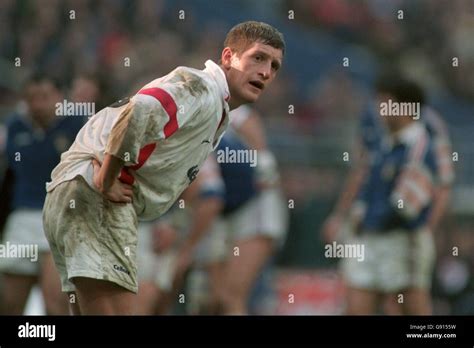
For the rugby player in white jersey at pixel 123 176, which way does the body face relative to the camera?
to the viewer's right

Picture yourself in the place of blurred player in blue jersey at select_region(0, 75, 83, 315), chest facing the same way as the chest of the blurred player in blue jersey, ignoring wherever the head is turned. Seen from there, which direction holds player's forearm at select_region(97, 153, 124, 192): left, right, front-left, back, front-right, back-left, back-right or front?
front

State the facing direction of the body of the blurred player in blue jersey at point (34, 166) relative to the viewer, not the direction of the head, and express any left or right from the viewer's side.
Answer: facing the viewer

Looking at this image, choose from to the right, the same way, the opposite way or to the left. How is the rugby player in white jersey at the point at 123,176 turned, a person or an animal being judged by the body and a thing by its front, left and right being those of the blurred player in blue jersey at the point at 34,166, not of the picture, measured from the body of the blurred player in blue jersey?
to the left

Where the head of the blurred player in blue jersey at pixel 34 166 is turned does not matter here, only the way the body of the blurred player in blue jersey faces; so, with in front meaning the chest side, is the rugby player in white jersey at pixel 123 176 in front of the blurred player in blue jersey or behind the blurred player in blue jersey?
in front

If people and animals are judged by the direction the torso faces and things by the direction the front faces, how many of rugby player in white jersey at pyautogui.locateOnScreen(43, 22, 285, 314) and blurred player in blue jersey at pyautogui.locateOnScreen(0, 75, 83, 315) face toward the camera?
1

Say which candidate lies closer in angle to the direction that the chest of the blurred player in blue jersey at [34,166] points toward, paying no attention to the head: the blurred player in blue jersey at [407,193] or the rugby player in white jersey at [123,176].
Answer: the rugby player in white jersey

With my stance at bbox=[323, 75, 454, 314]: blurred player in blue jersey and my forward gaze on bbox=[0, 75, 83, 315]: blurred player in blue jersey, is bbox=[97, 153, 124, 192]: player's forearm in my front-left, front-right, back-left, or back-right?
front-left

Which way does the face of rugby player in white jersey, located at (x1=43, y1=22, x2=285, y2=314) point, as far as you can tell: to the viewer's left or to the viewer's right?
to the viewer's right

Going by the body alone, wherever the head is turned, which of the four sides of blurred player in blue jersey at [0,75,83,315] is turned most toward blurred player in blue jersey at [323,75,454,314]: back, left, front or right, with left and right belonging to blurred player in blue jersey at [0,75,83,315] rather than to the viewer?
left

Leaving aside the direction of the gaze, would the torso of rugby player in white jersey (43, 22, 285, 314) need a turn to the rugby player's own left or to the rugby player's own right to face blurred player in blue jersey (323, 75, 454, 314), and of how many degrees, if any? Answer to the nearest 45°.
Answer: approximately 45° to the rugby player's own left
